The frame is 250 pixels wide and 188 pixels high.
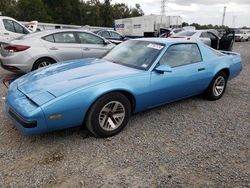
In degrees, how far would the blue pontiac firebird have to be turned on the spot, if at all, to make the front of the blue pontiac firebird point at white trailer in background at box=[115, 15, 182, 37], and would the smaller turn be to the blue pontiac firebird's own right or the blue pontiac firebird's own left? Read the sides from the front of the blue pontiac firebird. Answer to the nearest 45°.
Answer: approximately 135° to the blue pontiac firebird's own right

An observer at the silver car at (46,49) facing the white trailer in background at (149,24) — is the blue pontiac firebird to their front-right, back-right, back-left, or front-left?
back-right

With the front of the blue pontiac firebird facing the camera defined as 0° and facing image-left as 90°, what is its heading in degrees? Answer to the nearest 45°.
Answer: approximately 45°

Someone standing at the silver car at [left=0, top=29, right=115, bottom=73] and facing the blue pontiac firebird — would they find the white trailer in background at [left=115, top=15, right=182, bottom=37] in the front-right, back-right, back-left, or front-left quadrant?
back-left
